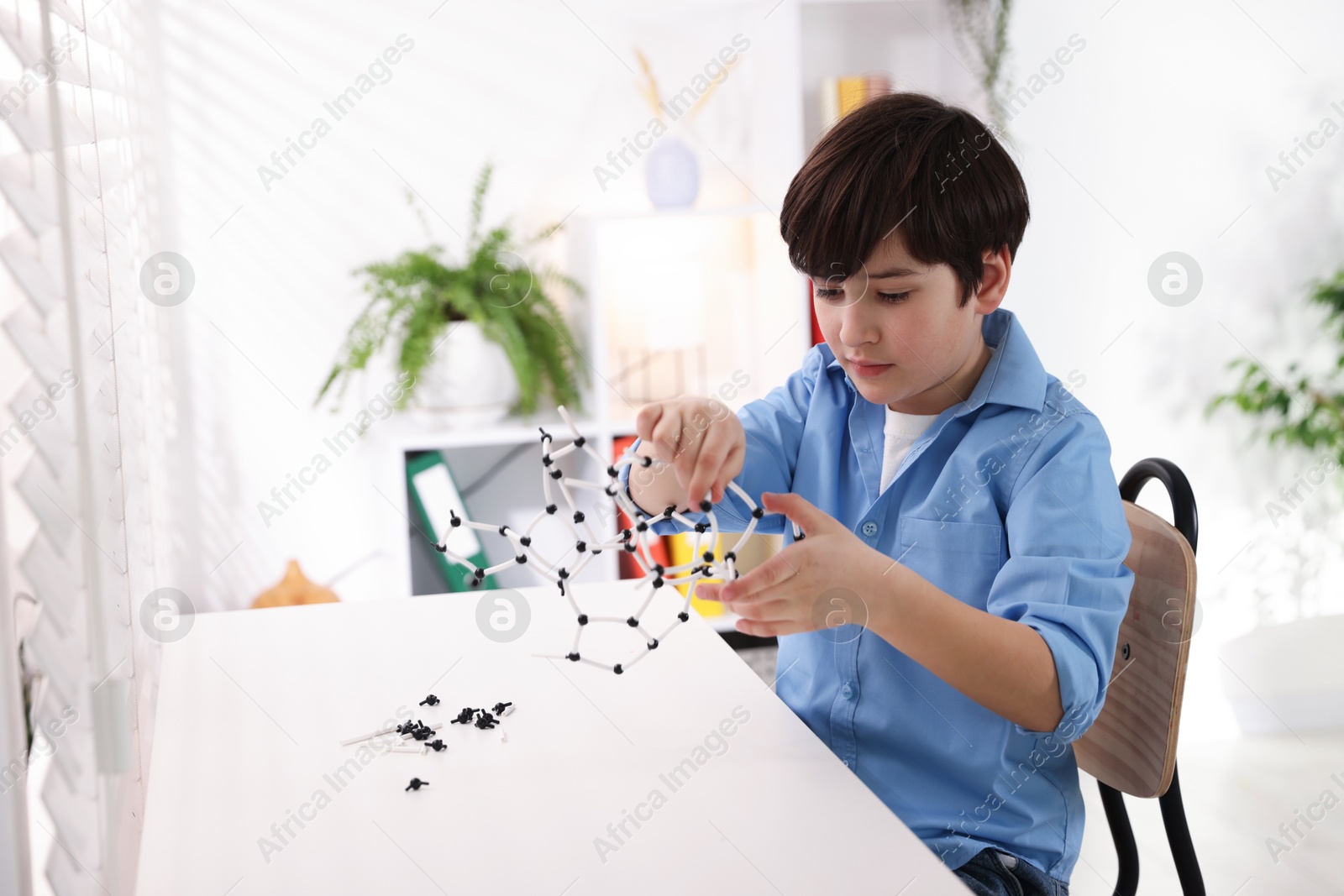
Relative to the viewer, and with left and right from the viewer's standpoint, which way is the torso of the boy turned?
facing the viewer and to the left of the viewer

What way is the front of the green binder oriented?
toward the camera

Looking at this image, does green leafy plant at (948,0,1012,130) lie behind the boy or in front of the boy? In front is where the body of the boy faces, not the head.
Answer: behind

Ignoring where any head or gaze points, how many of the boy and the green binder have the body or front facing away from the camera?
0

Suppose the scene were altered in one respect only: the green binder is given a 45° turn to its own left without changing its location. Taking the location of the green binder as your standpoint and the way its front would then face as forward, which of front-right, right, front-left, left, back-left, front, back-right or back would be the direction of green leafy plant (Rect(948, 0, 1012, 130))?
front-left

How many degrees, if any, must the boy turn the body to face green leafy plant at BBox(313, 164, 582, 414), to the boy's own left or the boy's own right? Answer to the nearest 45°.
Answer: approximately 90° to the boy's own right

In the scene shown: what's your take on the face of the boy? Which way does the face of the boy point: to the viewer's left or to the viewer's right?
to the viewer's left
